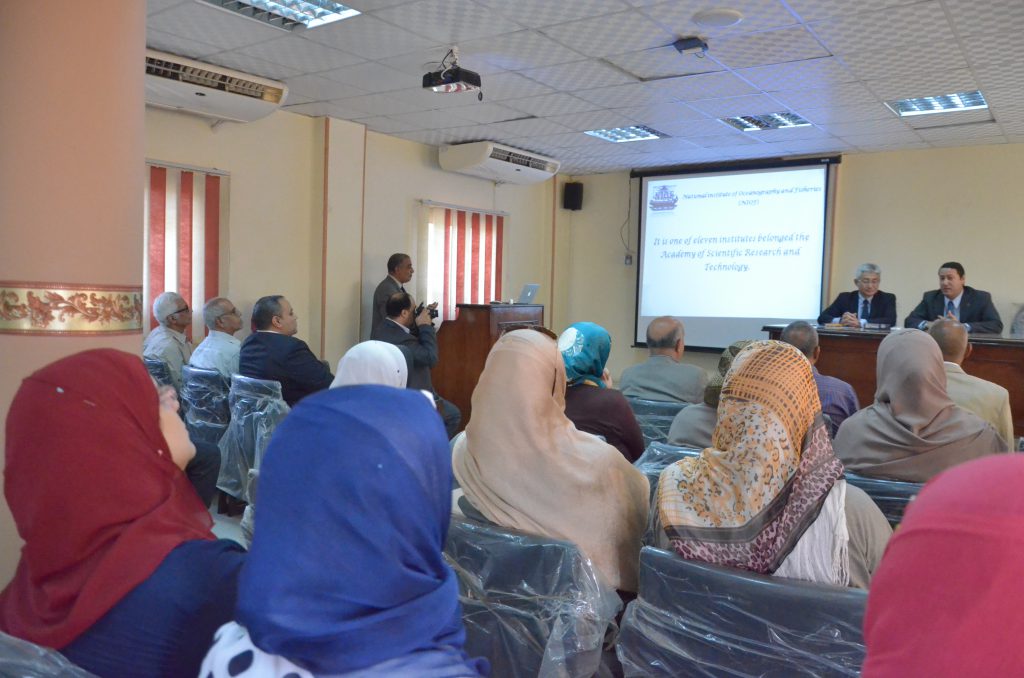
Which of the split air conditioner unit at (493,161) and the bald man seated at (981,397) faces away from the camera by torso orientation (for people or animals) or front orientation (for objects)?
the bald man seated

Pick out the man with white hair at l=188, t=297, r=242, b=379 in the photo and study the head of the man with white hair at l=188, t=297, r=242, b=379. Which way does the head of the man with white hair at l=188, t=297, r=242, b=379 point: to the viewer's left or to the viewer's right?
to the viewer's right

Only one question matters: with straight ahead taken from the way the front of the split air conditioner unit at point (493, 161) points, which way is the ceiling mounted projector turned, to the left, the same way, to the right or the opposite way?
to the left

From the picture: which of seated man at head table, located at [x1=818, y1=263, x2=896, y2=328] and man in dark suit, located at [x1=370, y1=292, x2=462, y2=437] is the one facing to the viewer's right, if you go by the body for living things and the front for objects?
the man in dark suit

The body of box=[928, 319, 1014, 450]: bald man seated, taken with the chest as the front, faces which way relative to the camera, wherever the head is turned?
away from the camera

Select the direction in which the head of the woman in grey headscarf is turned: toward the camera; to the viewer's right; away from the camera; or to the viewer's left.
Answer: away from the camera

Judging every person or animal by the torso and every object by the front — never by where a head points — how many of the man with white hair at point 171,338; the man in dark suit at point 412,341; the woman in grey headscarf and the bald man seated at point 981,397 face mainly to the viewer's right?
2

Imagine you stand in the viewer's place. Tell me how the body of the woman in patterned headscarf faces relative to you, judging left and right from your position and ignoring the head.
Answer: facing away from the viewer

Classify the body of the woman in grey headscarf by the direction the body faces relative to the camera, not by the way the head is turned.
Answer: away from the camera

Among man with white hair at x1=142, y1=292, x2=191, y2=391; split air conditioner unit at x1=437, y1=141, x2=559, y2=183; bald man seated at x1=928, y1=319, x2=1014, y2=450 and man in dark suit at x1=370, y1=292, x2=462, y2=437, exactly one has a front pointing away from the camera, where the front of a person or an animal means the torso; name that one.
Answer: the bald man seated

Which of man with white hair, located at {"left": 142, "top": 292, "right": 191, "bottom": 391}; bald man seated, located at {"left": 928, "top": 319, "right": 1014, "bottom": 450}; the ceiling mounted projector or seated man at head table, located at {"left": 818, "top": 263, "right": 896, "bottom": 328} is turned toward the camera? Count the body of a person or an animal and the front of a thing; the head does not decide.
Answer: the seated man at head table

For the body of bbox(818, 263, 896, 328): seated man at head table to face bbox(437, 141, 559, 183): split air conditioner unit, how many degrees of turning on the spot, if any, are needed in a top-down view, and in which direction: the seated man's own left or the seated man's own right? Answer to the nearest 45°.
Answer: approximately 90° to the seated man's own right

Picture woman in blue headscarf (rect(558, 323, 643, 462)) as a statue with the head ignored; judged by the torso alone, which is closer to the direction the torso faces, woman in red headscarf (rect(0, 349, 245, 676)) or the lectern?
the lectern

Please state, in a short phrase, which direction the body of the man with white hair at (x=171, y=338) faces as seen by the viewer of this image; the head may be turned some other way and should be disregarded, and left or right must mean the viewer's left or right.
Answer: facing to the right of the viewer

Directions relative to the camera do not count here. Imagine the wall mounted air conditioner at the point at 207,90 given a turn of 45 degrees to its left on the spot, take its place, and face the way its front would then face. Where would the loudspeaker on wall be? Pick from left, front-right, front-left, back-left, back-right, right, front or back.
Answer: front-left

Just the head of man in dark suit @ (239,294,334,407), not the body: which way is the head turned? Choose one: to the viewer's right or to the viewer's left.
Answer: to the viewer's right
